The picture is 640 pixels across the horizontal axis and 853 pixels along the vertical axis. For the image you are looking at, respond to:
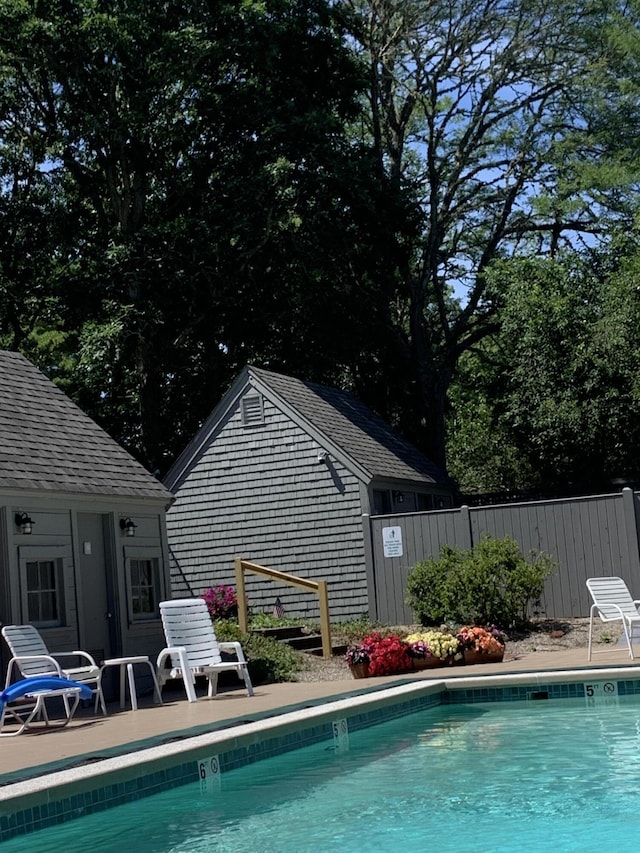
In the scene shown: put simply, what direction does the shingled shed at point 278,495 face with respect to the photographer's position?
facing the viewer and to the right of the viewer

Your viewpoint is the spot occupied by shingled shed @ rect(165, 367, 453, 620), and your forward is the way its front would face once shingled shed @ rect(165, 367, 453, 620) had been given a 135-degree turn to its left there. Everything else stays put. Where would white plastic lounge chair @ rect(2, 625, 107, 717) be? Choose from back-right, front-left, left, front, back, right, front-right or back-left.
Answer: back

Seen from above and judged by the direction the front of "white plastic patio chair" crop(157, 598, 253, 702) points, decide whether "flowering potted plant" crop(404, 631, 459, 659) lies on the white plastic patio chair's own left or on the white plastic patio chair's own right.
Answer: on the white plastic patio chair's own left

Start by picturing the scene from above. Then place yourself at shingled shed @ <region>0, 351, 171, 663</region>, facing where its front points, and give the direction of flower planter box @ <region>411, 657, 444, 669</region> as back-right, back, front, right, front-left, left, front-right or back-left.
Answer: front-left

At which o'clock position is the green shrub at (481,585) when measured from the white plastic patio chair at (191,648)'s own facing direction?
The green shrub is roughly at 9 o'clock from the white plastic patio chair.

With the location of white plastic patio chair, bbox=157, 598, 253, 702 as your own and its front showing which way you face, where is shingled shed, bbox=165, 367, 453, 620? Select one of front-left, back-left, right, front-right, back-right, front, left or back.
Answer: back-left

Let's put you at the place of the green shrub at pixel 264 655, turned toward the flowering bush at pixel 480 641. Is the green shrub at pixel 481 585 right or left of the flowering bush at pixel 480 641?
left

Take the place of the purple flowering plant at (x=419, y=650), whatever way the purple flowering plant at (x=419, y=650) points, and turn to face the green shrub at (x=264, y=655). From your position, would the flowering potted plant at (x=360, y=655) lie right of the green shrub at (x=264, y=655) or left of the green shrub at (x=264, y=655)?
left

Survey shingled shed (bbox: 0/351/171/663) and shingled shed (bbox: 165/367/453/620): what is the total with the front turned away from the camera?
0

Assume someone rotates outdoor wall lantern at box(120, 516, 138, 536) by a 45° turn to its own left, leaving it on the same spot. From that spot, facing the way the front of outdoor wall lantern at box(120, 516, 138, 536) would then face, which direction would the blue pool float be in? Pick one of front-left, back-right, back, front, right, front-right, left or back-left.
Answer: right
